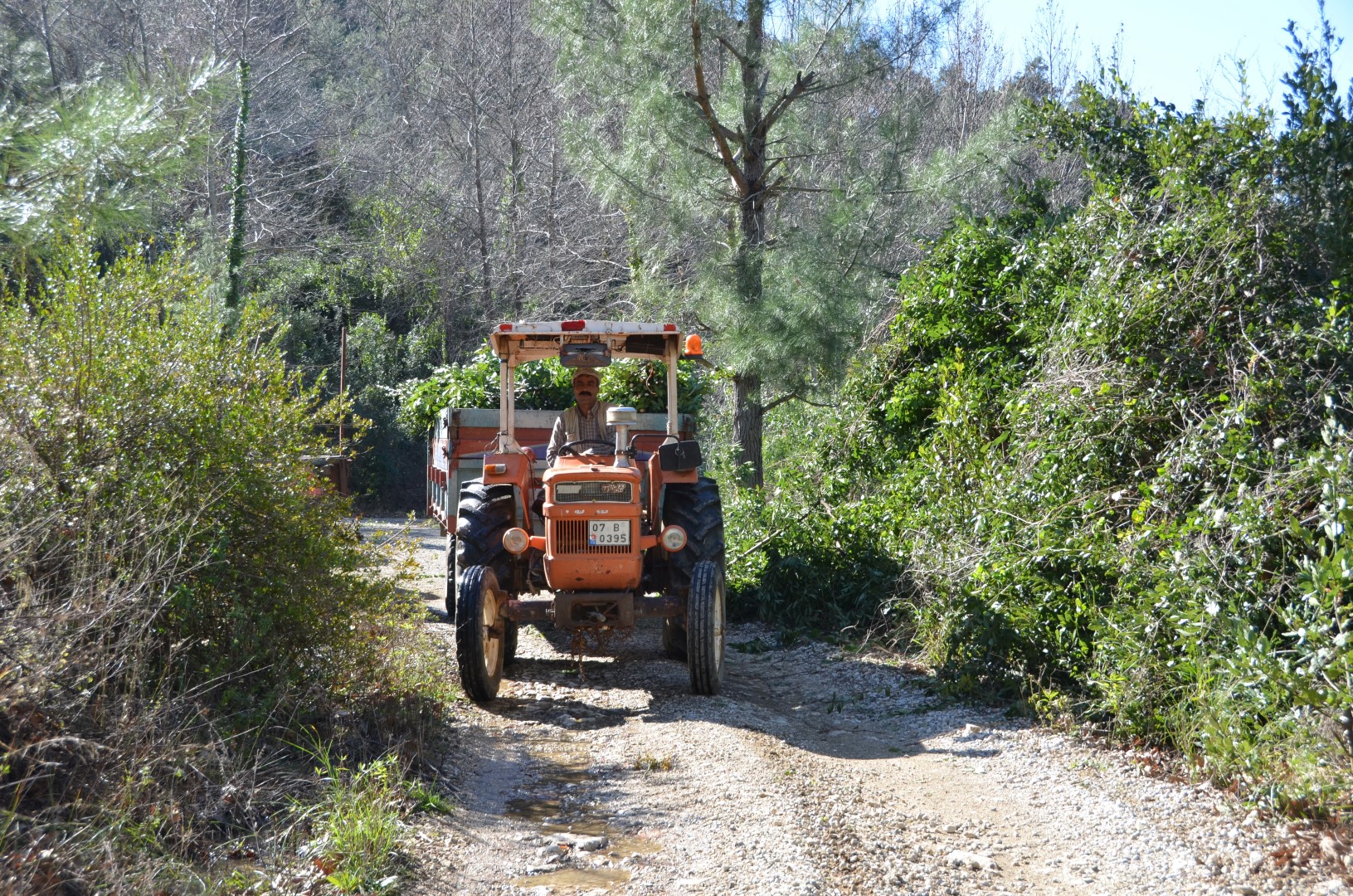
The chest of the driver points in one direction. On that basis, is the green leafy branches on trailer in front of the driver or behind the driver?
behind

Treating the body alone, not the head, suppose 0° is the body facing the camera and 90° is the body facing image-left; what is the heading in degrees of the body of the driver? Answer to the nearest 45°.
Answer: approximately 0°

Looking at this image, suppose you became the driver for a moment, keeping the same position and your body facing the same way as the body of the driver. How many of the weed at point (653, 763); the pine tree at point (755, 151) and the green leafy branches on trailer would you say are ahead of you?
1

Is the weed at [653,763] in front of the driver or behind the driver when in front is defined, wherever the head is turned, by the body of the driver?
in front

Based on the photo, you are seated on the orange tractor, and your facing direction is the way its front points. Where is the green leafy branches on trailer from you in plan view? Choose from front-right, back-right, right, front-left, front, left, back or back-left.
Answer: back

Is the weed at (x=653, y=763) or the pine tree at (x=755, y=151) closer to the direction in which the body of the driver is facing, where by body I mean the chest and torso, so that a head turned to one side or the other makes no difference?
the weed

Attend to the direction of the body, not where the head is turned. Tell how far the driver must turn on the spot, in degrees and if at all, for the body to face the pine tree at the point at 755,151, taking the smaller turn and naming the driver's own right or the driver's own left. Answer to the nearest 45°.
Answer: approximately 135° to the driver's own left

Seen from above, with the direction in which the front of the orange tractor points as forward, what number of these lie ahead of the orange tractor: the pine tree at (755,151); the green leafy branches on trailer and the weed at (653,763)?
1

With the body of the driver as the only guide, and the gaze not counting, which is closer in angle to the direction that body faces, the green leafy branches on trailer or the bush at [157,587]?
the bush

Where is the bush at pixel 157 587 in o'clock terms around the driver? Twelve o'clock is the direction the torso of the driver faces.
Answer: The bush is roughly at 1 o'clock from the driver.

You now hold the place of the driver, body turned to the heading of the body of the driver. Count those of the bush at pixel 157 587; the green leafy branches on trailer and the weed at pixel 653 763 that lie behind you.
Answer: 1

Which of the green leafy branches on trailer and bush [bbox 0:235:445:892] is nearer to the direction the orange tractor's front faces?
the bush

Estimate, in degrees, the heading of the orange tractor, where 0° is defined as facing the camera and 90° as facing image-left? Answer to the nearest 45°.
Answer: approximately 0°
